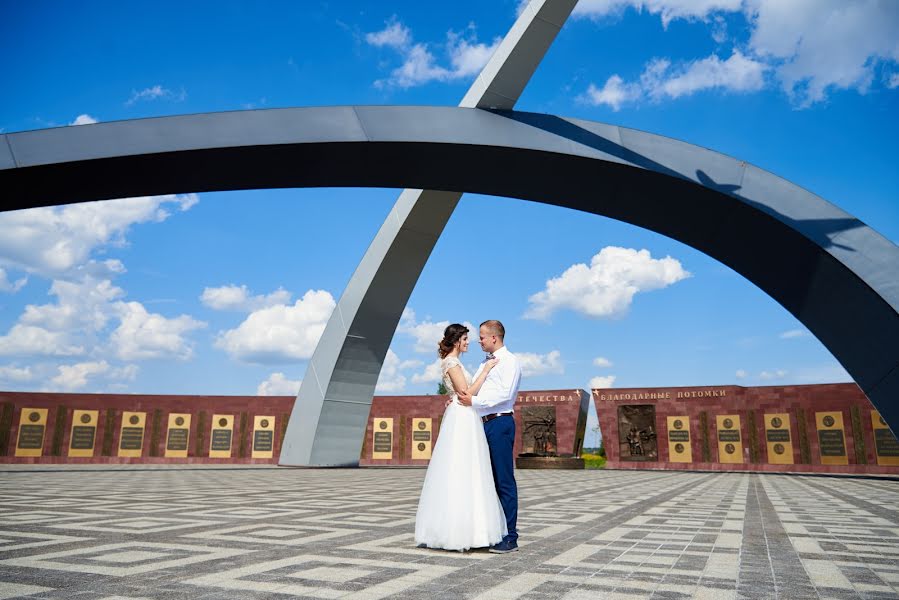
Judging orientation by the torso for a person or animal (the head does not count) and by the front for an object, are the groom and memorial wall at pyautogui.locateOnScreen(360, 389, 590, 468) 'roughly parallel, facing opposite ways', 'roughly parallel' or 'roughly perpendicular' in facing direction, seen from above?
roughly perpendicular

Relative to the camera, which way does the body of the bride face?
to the viewer's right

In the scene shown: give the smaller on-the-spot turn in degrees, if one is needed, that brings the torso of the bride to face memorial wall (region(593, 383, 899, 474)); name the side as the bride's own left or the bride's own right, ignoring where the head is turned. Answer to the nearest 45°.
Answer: approximately 45° to the bride's own left

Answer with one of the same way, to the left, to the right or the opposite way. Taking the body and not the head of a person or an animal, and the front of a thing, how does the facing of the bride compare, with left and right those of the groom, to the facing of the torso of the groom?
the opposite way

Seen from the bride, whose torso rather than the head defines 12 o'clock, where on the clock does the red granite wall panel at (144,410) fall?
The red granite wall panel is roughly at 8 o'clock from the bride.

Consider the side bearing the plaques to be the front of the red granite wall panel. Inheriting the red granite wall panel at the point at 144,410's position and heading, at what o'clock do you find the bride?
The bride is roughly at 12 o'clock from the red granite wall panel.

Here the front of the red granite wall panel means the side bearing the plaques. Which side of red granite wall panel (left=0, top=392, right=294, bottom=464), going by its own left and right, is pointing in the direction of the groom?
front

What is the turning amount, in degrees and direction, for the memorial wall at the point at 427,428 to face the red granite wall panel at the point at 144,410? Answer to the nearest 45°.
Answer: approximately 90° to its right

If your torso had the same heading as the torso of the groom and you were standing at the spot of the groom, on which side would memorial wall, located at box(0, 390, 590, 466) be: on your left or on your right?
on your right

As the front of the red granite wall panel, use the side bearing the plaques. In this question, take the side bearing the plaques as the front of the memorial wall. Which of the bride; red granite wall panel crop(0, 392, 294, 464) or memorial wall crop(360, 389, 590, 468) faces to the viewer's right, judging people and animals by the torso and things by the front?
the bride

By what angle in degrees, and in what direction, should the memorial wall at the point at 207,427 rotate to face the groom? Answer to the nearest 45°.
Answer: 0° — it already faces them

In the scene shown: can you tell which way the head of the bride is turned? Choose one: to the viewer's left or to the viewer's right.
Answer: to the viewer's right
